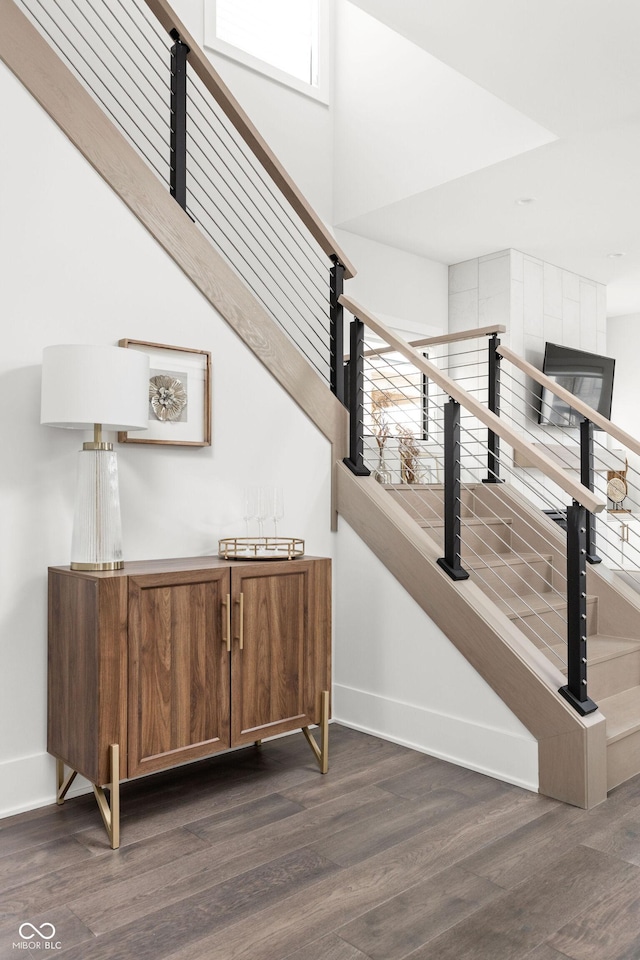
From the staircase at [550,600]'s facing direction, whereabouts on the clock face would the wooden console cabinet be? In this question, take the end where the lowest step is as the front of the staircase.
The wooden console cabinet is roughly at 3 o'clock from the staircase.

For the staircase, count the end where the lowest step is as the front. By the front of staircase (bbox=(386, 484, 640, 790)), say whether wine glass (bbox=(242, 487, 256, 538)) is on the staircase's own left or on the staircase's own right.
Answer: on the staircase's own right

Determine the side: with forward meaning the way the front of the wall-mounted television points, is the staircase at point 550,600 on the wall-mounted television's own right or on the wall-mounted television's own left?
on the wall-mounted television's own right

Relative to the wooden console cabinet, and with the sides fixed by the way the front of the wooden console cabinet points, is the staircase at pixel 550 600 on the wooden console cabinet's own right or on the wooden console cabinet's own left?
on the wooden console cabinet's own left

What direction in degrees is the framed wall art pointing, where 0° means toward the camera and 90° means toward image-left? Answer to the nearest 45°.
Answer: approximately 315°

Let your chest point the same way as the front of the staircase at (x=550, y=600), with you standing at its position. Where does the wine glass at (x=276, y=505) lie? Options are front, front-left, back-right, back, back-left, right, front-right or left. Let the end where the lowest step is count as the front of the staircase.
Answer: right

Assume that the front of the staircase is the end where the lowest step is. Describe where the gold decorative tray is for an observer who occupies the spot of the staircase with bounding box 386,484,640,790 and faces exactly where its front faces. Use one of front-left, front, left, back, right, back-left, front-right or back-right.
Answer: right

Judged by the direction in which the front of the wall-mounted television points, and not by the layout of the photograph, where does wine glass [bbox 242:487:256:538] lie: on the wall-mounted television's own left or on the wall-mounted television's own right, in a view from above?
on the wall-mounted television's own right

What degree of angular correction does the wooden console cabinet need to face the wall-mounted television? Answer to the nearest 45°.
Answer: approximately 90° to its left

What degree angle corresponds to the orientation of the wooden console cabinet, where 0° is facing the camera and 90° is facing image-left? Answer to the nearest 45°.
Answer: approximately 315°

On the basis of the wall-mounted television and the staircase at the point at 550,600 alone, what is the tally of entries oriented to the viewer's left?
0

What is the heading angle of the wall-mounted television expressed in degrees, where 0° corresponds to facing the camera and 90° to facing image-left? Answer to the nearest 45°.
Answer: approximately 315°
